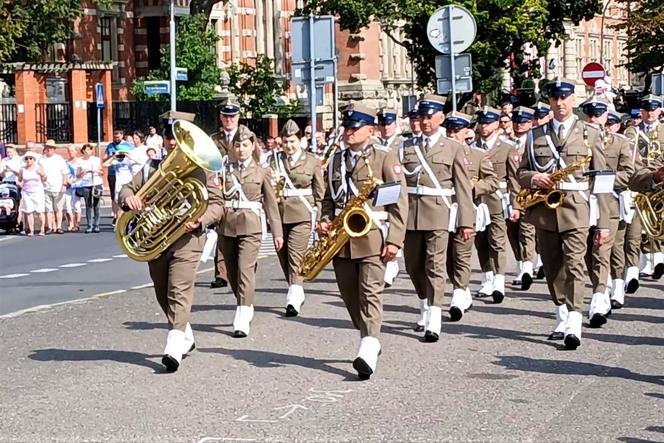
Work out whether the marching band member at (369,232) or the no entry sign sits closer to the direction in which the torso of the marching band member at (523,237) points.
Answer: the marching band member

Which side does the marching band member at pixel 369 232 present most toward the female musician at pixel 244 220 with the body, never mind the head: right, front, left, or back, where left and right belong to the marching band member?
right

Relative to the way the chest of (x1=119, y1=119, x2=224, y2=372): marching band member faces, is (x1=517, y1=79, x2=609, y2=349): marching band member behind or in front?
behind

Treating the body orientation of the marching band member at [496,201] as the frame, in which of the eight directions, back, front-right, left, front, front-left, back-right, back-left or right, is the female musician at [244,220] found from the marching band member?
front

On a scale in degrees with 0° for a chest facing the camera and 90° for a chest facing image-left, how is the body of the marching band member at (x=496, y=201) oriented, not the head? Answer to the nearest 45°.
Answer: approximately 45°

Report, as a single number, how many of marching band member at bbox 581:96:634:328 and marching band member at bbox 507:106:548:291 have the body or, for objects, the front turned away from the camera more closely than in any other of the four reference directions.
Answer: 0

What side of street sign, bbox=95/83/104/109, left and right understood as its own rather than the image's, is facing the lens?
front

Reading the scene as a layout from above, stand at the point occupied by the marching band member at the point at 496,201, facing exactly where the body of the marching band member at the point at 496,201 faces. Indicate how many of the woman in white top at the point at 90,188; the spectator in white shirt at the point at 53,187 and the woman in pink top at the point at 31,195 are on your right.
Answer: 3

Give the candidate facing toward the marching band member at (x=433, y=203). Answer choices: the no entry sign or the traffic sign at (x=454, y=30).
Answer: the no entry sign

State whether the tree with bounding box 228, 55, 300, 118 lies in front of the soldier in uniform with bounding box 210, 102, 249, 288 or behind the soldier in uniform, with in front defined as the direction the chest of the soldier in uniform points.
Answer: behind

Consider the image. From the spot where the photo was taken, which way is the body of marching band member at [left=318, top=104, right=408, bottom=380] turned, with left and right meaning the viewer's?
facing the viewer and to the left of the viewer

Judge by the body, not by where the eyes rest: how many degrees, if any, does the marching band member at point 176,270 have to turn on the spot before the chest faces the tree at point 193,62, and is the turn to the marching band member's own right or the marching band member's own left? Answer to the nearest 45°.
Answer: approximately 135° to the marching band member's own right

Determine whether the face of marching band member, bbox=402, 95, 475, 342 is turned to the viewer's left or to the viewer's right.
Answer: to the viewer's left

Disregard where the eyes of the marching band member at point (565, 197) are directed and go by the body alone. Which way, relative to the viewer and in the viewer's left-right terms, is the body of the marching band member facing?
facing the viewer

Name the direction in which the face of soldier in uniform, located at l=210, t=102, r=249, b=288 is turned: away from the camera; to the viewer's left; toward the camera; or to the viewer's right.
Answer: toward the camera

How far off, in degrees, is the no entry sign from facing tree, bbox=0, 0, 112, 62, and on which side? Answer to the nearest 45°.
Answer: approximately 135° to its right
